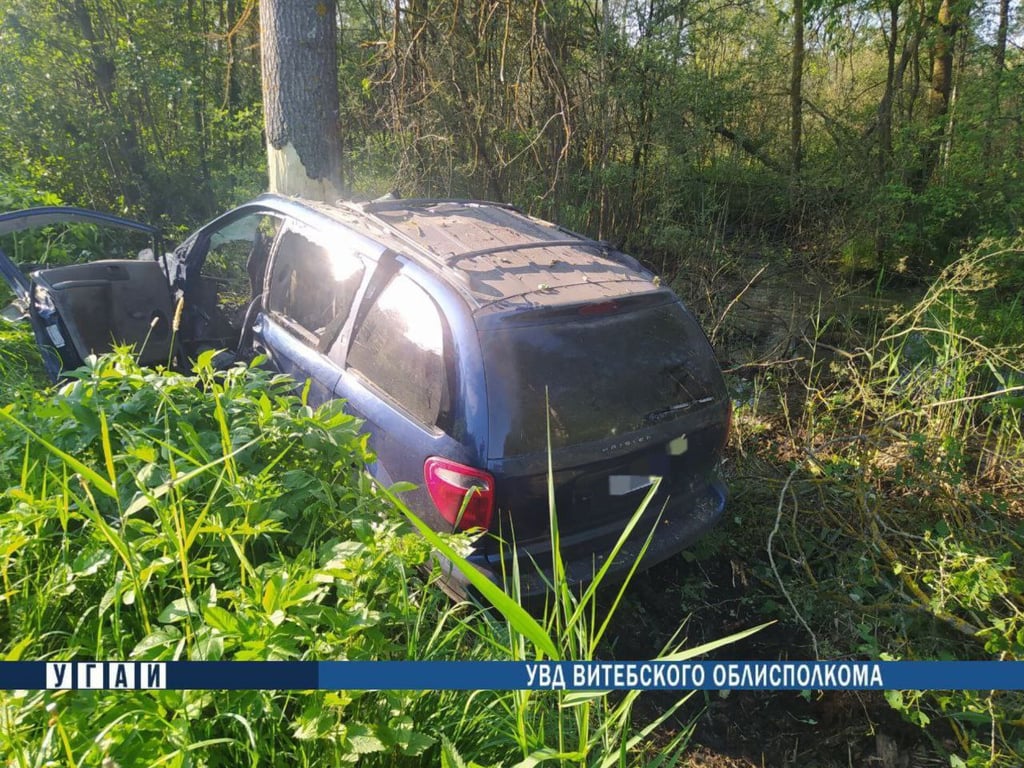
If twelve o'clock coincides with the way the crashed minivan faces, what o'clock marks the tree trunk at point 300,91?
The tree trunk is roughly at 1 o'clock from the crashed minivan.

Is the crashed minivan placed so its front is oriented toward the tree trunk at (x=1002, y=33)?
no

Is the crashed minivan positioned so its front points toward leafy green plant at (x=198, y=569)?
no

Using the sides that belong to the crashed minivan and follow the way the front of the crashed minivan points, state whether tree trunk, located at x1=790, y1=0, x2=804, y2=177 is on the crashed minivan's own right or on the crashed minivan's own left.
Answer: on the crashed minivan's own right

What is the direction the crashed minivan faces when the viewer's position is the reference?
facing away from the viewer and to the left of the viewer

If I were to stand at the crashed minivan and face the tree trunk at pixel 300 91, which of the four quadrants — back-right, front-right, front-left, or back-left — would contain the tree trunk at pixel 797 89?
front-right

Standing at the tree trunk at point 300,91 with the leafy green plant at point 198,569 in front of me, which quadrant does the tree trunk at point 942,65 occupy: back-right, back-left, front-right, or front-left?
back-left

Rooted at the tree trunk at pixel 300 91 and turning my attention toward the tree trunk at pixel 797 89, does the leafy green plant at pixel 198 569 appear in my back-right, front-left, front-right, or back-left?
back-right

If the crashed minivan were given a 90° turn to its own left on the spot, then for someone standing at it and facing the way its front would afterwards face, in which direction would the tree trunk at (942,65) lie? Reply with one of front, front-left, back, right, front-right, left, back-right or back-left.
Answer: back
